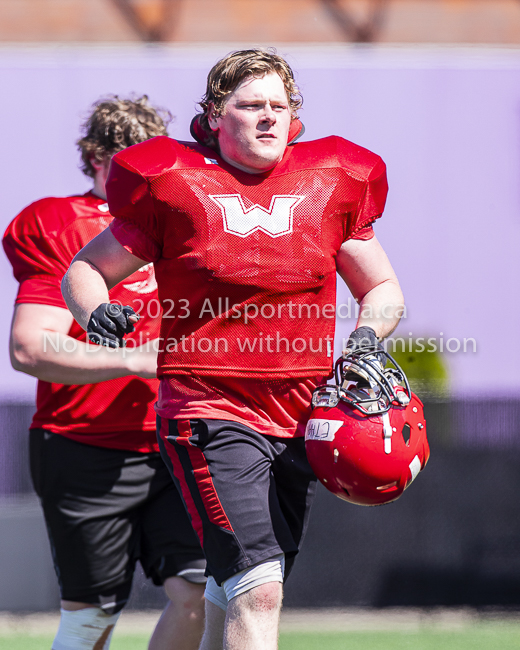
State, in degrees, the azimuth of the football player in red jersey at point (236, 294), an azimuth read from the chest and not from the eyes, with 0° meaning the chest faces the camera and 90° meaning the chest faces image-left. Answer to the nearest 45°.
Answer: approximately 0°

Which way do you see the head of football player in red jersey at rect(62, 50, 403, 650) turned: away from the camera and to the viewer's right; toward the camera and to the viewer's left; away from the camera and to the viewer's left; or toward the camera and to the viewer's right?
toward the camera and to the viewer's right

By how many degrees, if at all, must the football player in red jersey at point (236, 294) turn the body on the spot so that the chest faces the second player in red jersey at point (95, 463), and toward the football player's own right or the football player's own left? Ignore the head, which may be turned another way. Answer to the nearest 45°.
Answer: approximately 135° to the football player's own right

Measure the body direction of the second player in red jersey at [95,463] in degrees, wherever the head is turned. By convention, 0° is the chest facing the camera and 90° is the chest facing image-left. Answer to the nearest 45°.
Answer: approximately 315°

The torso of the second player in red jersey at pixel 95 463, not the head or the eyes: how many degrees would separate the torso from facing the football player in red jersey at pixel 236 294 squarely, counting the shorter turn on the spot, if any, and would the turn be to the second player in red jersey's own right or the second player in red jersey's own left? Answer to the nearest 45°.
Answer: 0° — they already face them
